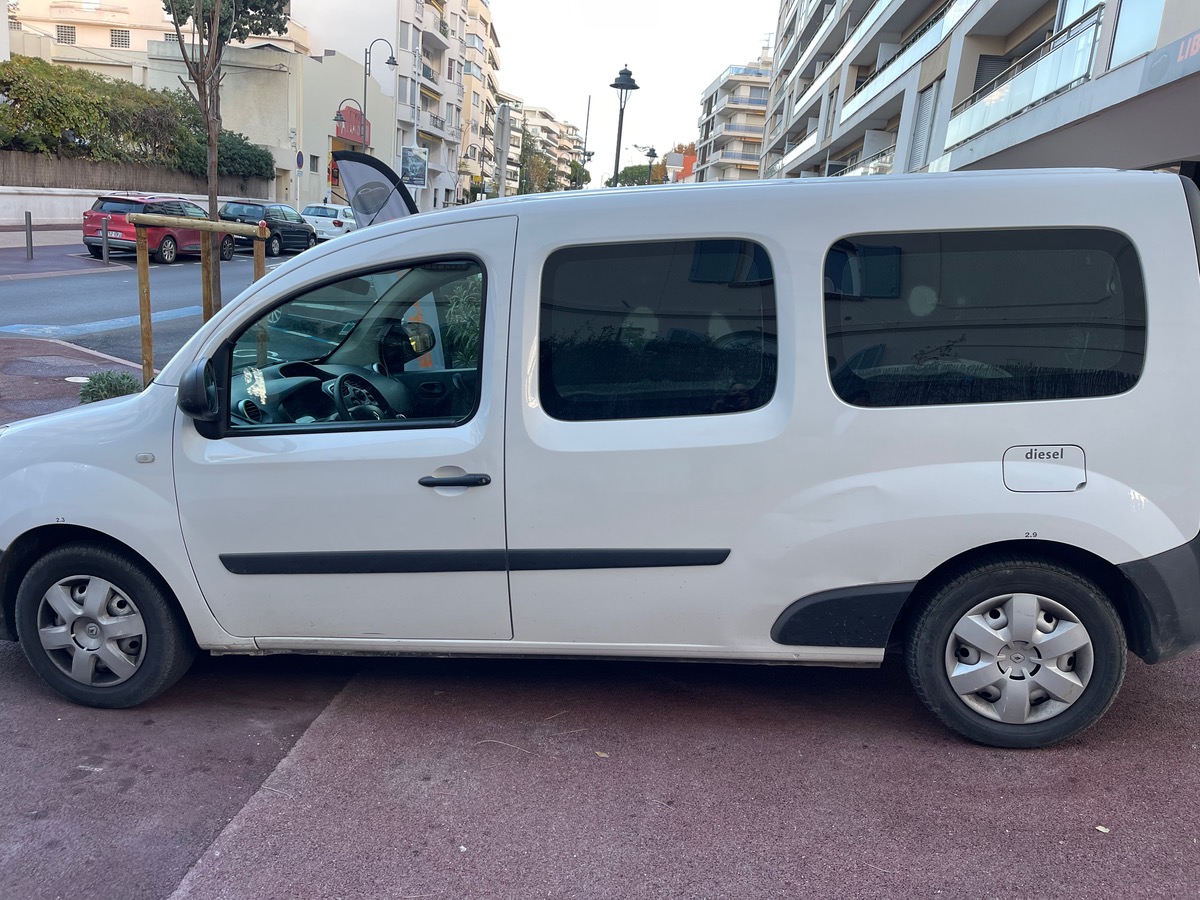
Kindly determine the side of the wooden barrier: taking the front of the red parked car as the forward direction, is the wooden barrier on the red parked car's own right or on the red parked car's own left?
on the red parked car's own right

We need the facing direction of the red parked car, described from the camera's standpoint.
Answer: facing away from the viewer and to the right of the viewer

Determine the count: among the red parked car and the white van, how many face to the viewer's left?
1

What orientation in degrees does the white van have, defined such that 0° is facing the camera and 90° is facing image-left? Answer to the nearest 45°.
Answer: approximately 90°

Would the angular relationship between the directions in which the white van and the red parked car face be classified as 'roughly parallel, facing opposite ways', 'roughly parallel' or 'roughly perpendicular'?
roughly perpendicular

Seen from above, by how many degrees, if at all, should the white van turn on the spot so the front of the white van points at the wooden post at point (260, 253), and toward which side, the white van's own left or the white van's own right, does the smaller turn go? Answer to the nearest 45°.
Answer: approximately 45° to the white van's own right

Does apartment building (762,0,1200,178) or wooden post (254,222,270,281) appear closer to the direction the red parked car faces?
the apartment building
